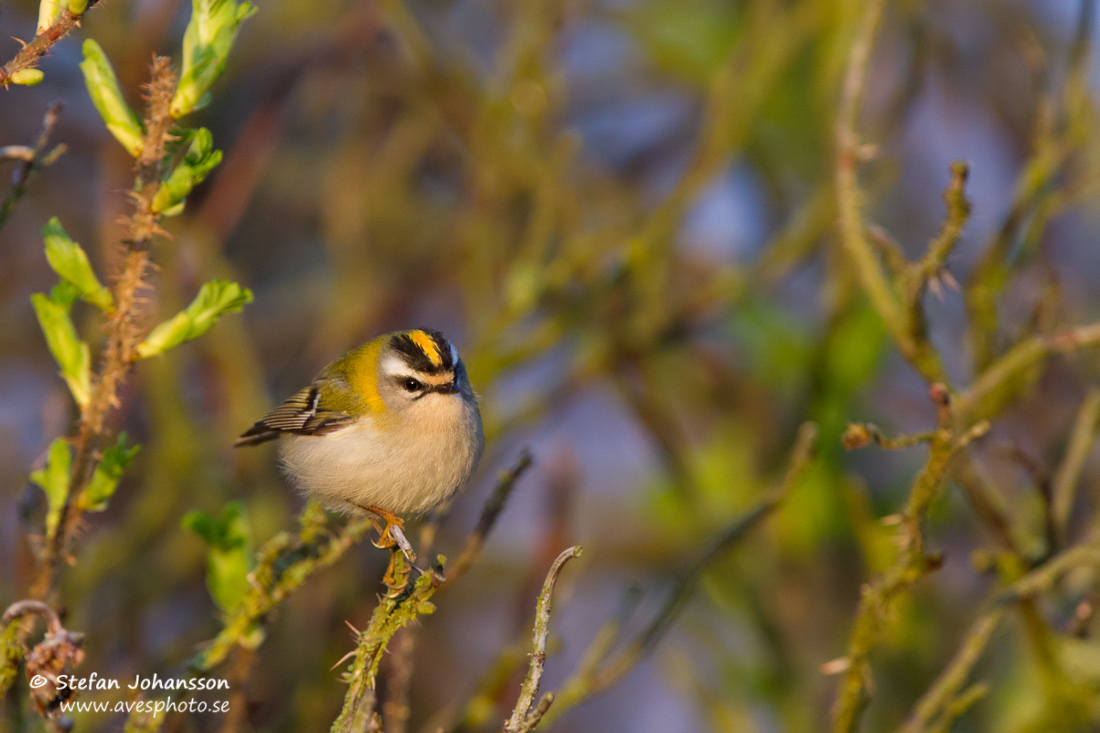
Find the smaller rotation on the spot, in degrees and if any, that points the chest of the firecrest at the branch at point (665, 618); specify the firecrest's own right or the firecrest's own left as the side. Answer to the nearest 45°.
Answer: approximately 90° to the firecrest's own left

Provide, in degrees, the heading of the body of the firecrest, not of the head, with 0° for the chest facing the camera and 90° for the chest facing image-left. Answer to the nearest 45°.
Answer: approximately 315°

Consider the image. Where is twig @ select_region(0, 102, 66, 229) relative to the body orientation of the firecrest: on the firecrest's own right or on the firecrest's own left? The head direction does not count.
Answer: on the firecrest's own right

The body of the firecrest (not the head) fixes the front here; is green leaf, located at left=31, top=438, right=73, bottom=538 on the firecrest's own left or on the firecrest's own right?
on the firecrest's own right
